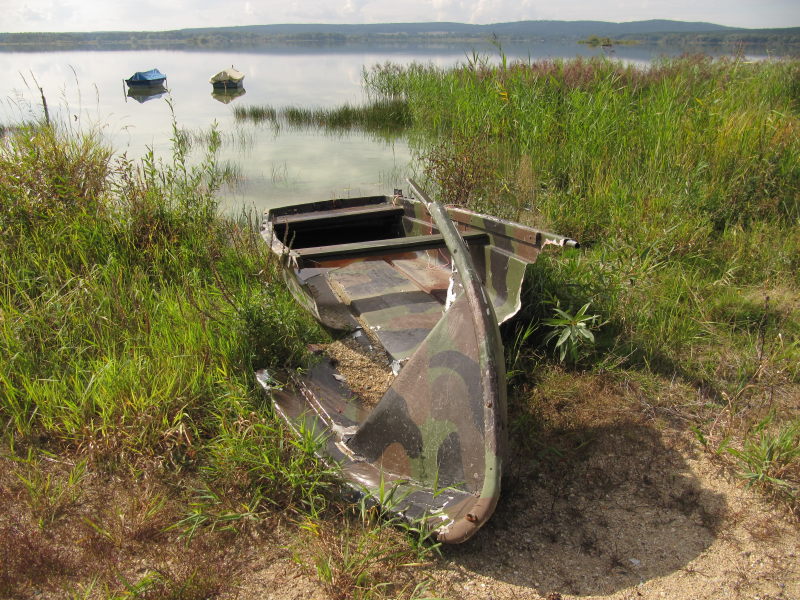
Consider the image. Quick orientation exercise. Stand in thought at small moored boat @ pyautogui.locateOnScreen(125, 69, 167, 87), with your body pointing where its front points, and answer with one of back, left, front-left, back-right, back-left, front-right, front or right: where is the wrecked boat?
left

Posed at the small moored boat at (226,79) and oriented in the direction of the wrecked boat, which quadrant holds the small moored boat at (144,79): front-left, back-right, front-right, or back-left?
back-right

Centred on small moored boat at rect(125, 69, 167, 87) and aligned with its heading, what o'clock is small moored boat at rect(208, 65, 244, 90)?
small moored boat at rect(208, 65, 244, 90) is roughly at 7 o'clock from small moored boat at rect(125, 69, 167, 87).

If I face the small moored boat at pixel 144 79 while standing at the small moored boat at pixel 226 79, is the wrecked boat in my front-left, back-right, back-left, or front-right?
back-left

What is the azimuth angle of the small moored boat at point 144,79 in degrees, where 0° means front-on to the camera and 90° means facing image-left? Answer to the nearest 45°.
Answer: approximately 90°
